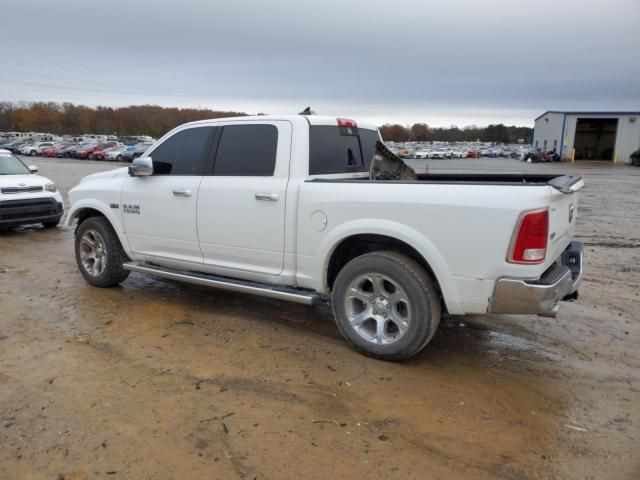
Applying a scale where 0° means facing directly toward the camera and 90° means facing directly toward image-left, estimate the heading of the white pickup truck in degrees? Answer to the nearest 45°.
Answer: approximately 135°

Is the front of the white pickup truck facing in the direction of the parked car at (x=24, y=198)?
yes

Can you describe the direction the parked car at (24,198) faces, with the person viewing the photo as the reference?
facing the viewer and to the right of the viewer

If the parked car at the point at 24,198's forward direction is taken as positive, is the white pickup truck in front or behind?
in front
